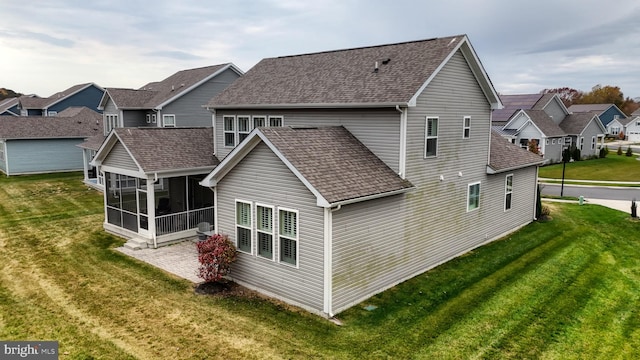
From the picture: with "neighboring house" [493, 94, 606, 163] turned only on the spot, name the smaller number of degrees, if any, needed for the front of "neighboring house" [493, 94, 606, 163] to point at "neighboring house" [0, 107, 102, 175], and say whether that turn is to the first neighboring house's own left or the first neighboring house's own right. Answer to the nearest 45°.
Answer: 0° — it already faces it

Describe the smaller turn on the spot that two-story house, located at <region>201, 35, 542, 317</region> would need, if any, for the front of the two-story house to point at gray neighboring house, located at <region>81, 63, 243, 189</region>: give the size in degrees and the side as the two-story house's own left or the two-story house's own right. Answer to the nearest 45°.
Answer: approximately 90° to the two-story house's own left

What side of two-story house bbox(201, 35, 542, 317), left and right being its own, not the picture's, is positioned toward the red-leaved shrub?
back

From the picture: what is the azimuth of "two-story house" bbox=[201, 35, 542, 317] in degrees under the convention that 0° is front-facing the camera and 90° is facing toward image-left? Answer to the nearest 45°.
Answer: approximately 225°

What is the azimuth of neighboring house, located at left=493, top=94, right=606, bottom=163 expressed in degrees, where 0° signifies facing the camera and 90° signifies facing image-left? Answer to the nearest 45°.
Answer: approximately 45°

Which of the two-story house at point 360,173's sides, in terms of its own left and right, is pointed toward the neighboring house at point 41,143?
left

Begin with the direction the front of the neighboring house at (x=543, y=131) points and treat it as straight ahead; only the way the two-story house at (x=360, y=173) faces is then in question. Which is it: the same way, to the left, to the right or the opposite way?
the opposite way

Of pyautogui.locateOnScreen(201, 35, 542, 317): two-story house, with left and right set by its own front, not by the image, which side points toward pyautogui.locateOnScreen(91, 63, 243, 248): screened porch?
left
